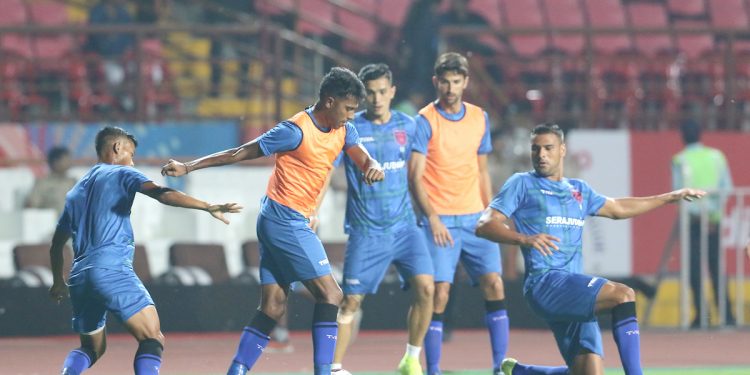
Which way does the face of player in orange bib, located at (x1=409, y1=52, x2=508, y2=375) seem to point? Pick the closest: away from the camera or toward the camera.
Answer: toward the camera

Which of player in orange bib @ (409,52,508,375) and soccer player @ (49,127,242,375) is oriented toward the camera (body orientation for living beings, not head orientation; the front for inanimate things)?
the player in orange bib

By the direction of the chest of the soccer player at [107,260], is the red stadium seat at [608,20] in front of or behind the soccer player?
in front

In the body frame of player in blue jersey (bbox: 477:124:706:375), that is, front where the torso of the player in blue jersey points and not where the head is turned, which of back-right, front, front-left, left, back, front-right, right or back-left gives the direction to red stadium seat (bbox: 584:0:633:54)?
back-left

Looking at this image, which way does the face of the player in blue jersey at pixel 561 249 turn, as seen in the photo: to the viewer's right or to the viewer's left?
to the viewer's left

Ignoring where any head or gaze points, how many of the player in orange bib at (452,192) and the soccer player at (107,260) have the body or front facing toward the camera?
1

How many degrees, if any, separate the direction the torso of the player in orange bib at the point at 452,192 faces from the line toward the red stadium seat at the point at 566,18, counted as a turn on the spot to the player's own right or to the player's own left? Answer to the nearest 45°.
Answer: approximately 180°

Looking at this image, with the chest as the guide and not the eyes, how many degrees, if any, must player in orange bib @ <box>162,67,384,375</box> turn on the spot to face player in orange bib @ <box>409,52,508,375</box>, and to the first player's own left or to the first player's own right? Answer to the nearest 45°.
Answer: approximately 90° to the first player's own left

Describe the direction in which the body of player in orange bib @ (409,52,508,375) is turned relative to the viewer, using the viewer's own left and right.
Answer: facing the viewer
